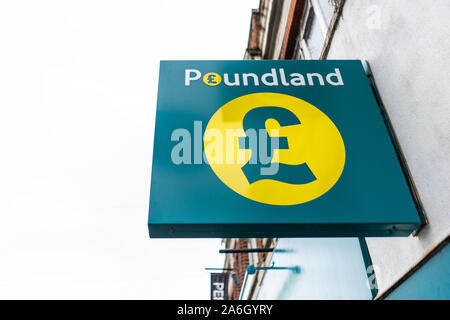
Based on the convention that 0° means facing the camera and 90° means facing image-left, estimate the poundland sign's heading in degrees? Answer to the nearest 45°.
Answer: approximately 0°

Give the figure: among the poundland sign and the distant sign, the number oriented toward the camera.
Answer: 2

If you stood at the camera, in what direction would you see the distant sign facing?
facing the viewer

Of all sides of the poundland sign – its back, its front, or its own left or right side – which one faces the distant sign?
back

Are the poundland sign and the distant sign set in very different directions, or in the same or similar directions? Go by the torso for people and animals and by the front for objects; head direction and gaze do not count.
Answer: same or similar directions

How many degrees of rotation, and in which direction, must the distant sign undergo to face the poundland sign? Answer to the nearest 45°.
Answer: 0° — it already faces it
